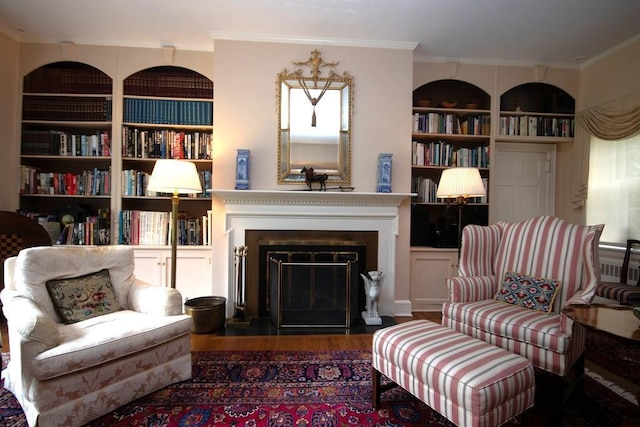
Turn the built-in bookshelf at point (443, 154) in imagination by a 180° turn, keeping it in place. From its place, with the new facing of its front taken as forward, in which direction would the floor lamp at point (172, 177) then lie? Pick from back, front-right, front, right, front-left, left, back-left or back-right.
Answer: back-left

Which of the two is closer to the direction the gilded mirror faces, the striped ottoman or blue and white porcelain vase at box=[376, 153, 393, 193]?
the striped ottoman

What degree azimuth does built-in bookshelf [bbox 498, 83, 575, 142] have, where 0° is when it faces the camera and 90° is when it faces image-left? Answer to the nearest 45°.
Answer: approximately 0°

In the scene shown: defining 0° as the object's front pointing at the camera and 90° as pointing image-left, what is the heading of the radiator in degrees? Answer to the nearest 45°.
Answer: approximately 45°

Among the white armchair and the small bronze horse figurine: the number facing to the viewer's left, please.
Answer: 1

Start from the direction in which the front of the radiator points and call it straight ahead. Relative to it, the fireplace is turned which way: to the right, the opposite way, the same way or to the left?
to the left

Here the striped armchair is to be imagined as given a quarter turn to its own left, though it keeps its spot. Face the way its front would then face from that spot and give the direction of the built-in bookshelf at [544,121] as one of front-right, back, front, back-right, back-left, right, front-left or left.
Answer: back-left

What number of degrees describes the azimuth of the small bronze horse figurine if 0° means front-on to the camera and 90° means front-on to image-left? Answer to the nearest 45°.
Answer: approximately 90°

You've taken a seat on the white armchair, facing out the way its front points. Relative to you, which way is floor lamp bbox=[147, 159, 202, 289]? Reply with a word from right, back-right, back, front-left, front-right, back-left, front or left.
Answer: left
